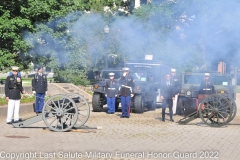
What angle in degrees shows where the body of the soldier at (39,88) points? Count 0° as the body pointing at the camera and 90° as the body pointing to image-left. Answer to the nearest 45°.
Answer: approximately 0°

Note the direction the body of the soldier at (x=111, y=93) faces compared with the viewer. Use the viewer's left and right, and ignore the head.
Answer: facing the viewer

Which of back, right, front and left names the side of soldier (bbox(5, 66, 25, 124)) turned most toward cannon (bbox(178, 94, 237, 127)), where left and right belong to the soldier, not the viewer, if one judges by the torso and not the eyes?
left

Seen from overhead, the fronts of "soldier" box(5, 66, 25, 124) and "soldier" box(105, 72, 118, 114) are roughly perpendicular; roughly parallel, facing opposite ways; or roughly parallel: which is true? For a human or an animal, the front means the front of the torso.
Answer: roughly parallel

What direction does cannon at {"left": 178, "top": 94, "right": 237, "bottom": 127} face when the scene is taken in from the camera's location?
facing to the right of the viewer

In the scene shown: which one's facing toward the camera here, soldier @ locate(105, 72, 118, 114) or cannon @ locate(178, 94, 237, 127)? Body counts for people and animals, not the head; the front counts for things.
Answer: the soldier

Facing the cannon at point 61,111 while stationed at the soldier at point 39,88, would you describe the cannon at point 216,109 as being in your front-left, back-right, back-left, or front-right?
front-left

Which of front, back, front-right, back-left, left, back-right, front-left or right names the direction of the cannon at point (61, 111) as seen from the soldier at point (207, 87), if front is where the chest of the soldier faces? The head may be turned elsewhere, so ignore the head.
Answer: front-right

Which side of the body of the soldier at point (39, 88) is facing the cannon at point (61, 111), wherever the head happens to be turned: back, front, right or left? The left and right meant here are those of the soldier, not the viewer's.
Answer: front
